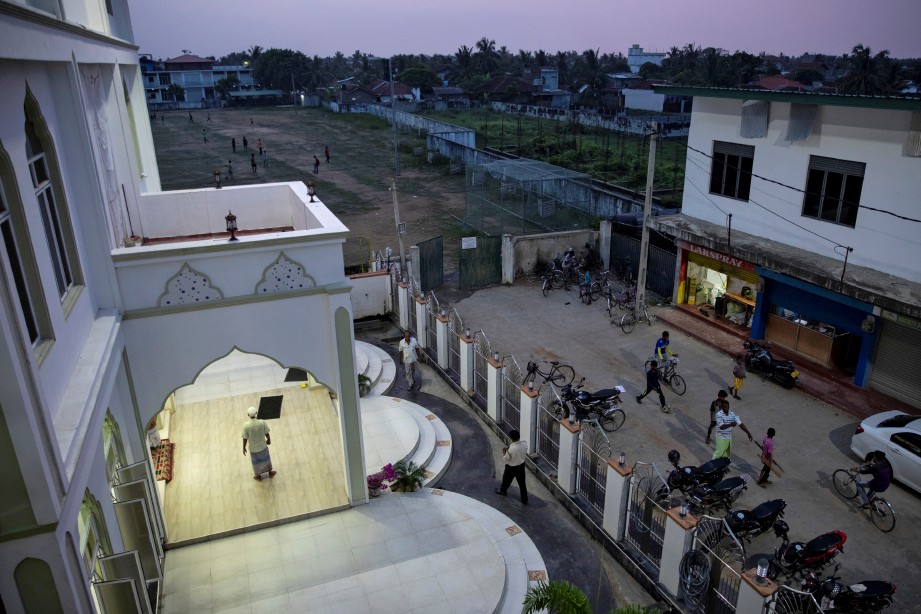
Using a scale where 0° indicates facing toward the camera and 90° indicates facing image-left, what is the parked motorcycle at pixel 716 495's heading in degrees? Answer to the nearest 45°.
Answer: approximately 45°

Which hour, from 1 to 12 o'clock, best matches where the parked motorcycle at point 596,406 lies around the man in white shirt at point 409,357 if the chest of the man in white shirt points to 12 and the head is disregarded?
The parked motorcycle is roughly at 10 o'clock from the man in white shirt.

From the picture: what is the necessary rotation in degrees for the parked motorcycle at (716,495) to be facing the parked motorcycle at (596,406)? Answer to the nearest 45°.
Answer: approximately 90° to its right

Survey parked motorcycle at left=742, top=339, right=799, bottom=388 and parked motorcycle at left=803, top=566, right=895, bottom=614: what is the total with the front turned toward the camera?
0

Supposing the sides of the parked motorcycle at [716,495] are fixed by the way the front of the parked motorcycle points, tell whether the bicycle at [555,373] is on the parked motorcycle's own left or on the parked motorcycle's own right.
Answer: on the parked motorcycle's own right

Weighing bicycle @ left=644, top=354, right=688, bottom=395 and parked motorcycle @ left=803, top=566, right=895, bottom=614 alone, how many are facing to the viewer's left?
1

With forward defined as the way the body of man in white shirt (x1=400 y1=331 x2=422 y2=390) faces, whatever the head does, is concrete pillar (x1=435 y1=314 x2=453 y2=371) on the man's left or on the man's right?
on the man's left

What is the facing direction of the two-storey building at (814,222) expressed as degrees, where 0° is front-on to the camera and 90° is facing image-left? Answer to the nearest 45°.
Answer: approximately 45°

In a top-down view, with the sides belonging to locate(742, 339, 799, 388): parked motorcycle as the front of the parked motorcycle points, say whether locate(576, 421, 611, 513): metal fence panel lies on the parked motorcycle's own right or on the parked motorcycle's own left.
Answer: on the parked motorcycle's own left

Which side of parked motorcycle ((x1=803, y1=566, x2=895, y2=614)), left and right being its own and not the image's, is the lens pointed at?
left

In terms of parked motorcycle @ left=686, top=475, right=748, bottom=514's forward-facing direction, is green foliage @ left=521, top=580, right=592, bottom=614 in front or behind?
in front

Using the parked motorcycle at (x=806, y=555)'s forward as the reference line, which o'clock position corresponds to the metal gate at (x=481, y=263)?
The metal gate is roughly at 3 o'clock from the parked motorcycle.

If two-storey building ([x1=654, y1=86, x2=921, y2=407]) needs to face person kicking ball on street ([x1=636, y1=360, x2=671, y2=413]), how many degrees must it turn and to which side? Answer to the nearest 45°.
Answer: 0° — it already faces them
